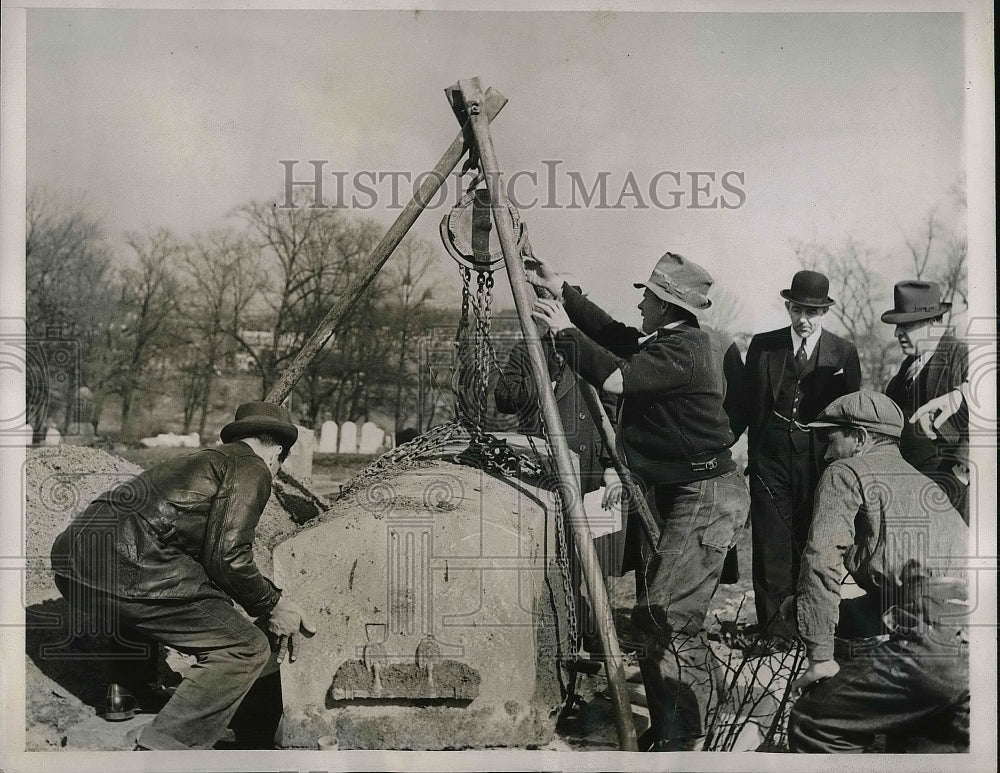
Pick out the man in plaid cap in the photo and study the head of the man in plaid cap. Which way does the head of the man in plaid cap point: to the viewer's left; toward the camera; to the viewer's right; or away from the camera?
to the viewer's left

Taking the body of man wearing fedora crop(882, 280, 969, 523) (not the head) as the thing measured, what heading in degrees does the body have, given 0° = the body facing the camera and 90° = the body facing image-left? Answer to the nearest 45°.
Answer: approximately 45°

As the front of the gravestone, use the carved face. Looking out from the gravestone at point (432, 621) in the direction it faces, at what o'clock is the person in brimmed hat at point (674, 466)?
The person in brimmed hat is roughly at 9 o'clock from the gravestone.

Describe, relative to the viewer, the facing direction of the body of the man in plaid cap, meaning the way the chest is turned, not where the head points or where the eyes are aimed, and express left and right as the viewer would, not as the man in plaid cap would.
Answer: facing away from the viewer and to the left of the viewer

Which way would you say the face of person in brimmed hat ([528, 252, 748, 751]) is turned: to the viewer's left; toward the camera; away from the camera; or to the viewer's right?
to the viewer's left

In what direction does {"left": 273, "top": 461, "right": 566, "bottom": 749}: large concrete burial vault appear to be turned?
toward the camera

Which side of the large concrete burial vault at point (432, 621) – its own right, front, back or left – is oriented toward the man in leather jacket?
right

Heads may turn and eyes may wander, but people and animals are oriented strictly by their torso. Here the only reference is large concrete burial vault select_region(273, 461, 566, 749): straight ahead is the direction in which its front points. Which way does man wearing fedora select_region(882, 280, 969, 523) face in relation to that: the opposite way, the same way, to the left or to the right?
to the right

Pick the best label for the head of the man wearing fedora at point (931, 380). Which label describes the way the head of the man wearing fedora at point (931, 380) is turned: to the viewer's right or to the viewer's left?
to the viewer's left

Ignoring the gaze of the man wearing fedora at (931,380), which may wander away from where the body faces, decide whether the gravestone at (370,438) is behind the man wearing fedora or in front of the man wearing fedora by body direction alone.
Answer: in front

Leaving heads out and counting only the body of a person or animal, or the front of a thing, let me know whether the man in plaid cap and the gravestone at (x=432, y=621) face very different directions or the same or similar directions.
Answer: very different directions
